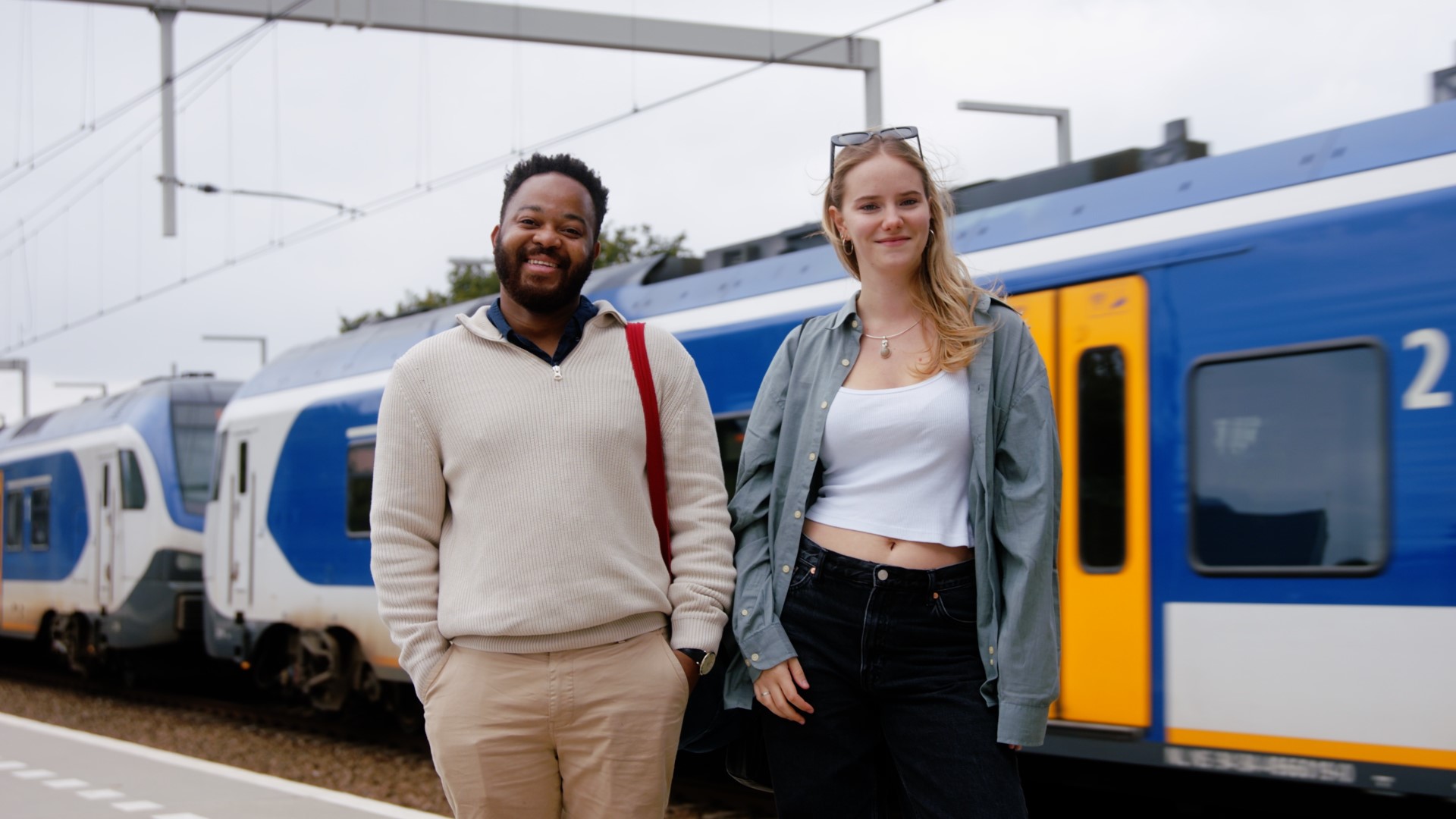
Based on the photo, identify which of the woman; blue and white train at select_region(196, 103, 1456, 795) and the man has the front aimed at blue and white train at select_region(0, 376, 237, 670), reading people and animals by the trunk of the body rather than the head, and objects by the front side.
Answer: blue and white train at select_region(196, 103, 1456, 795)

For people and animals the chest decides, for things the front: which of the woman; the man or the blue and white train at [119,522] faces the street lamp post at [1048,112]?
the blue and white train

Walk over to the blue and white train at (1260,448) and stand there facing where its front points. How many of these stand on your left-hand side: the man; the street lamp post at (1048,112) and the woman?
2

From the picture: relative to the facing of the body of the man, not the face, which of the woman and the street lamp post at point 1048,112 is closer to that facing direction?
the woman

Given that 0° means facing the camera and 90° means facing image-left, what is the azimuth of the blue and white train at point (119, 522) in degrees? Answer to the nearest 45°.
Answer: approximately 315°

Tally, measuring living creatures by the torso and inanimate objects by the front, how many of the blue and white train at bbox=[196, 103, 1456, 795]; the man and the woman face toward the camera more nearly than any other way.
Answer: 2

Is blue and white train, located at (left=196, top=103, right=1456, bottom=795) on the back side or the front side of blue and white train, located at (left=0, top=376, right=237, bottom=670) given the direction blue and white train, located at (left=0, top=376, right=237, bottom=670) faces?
on the front side

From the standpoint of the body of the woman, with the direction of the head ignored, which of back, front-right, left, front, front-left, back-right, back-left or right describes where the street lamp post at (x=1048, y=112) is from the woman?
back

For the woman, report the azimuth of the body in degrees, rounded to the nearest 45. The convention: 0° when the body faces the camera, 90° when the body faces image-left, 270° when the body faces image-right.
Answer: approximately 0°

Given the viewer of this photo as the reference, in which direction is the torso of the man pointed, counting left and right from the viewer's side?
facing the viewer

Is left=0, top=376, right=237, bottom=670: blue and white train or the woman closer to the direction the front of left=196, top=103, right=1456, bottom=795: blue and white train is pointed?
the blue and white train

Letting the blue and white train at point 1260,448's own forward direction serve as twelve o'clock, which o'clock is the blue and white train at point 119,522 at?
the blue and white train at point 119,522 is roughly at 12 o'clock from the blue and white train at point 1260,448.

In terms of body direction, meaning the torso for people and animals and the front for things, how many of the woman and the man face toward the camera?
2

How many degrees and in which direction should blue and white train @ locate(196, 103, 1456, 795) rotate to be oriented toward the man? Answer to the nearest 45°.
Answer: approximately 90° to its left

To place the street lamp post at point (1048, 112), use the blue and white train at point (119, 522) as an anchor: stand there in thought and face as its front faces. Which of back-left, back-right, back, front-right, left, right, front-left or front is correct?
front

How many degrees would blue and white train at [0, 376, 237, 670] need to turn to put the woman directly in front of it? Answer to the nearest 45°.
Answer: approximately 45° to its right

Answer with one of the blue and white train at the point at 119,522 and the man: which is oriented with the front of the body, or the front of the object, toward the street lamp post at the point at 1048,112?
the blue and white train

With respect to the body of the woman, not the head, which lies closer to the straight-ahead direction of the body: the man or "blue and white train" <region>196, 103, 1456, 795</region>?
the man
